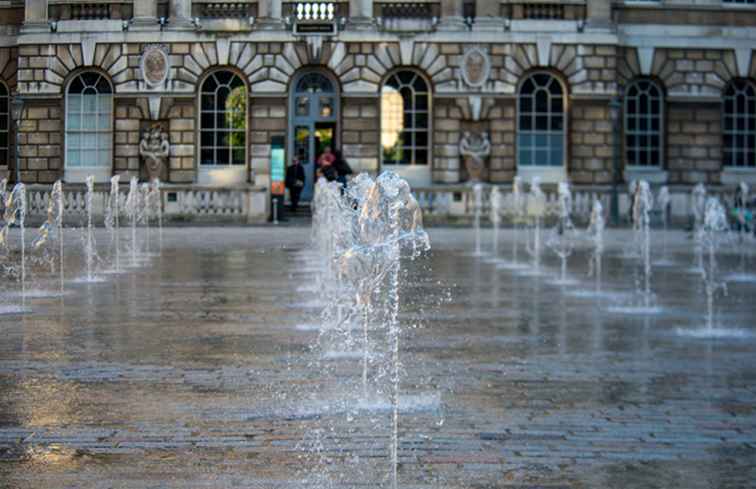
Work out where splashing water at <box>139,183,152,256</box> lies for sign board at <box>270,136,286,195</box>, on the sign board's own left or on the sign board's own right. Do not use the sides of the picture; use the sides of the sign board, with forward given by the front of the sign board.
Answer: on the sign board's own right

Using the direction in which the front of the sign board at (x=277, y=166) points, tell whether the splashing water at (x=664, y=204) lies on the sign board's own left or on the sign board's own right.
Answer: on the sign board's own left

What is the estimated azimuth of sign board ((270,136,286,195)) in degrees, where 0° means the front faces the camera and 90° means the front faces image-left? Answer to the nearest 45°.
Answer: approximately 0°

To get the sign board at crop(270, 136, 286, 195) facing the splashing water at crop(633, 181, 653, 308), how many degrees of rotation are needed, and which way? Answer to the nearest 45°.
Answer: approximately 45° to its left
